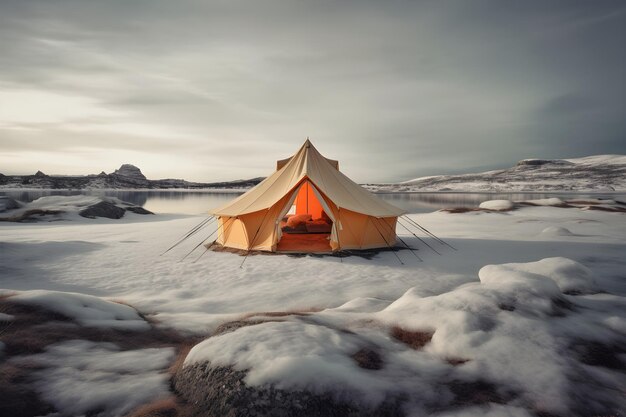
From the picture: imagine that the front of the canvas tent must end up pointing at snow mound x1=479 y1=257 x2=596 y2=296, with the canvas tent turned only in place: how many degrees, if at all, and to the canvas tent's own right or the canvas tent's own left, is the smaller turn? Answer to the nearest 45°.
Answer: approximately 45° to the canvas tent's own left

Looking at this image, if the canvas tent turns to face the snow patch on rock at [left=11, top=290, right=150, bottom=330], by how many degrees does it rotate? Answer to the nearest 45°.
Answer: approximately 45° to its right

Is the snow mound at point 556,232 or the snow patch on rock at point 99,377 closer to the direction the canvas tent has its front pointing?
the snow patch on rock

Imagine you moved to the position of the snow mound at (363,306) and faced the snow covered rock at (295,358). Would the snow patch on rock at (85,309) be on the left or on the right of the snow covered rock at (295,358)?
right

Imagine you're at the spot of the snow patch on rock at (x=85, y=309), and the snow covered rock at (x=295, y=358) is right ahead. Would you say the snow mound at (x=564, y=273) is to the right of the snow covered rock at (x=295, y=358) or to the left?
left

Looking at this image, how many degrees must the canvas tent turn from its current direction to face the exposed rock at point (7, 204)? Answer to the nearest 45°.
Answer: approximately 135° to its right

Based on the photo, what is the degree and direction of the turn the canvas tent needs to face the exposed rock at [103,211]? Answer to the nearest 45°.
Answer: approximately 135° to its right

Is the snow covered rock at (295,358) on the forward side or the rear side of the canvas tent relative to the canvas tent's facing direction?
on the forward side

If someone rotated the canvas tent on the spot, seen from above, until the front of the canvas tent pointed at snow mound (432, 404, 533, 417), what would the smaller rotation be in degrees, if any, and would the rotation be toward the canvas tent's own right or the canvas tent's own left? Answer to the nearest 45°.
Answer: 0° — it already faces it

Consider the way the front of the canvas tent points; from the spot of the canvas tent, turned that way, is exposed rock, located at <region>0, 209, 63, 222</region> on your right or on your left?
on your right

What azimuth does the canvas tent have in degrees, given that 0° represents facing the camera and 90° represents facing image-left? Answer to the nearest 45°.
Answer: approximately 0°

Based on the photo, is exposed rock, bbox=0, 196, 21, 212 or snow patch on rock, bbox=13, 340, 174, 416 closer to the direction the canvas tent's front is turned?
the snow patch on rock
